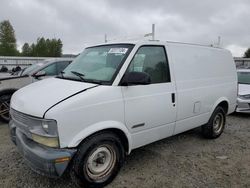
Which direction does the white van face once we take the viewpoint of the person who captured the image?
facing the viewer and to the left of the viewer

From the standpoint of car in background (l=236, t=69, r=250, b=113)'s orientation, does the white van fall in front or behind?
in front

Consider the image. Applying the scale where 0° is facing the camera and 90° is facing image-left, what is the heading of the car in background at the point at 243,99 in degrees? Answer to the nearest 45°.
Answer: approximately 0°

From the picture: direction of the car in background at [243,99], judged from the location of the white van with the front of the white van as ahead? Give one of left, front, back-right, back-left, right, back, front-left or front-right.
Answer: back

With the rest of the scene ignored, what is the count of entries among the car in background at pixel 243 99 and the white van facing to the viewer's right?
0
